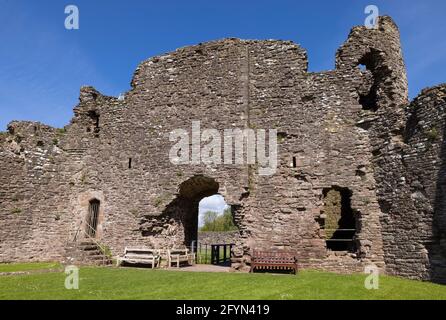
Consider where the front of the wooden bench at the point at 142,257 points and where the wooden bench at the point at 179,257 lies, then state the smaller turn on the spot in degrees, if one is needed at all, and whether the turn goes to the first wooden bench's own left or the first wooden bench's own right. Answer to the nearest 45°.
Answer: approximately 135° to the first wooden bench's own left

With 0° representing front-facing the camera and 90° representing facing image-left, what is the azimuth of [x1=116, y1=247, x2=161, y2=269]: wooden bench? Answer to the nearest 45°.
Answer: approximately 45°

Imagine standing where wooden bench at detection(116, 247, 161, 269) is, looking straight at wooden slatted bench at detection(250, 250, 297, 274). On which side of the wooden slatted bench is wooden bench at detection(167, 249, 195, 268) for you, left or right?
left

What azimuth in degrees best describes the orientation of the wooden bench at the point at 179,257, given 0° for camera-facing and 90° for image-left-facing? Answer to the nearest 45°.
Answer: approximately 315°

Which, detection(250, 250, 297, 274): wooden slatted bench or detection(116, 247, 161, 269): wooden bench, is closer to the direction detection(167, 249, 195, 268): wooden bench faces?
the wooden slatted bench

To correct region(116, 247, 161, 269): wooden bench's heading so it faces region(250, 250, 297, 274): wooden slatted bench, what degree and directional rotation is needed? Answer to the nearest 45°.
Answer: approximately 90° to its left
